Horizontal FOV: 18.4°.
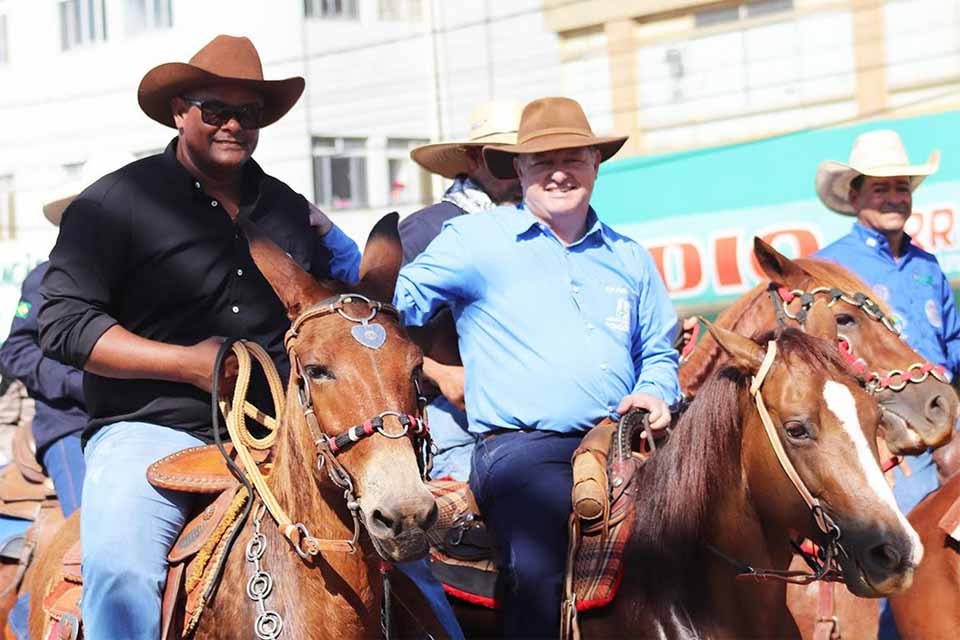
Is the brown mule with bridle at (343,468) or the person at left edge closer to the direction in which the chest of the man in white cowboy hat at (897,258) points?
the brown mule with bridle

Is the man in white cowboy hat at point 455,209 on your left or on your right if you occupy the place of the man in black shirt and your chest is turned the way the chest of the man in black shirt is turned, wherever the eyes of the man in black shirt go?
on your left

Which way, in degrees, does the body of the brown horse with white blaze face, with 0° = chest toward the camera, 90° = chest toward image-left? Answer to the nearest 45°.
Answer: approximately 315°

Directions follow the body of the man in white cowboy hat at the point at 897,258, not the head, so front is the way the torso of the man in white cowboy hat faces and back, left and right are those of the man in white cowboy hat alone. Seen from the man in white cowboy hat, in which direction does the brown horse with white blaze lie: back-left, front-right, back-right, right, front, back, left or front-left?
front-right

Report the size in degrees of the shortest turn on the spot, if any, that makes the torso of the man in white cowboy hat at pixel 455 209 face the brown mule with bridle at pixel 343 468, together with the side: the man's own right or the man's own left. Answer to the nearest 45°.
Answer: approximately 45° to the man's own right

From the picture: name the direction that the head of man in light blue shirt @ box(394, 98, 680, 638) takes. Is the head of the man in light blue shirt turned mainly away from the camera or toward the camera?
toward the camera

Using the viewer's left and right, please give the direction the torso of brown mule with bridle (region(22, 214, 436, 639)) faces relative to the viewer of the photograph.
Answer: facing the viewer and to the right of the viewer

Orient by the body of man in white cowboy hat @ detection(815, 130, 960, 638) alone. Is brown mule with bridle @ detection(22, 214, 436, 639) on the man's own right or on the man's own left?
on the man's own right

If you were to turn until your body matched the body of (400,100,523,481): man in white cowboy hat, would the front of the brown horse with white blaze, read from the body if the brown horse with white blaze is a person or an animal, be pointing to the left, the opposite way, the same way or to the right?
the same way

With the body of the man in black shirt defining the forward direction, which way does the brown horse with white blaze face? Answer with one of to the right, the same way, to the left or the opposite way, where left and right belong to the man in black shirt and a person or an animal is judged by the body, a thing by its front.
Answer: the same way

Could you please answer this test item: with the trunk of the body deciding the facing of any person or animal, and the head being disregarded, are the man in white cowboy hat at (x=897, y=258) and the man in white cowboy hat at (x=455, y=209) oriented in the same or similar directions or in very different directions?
same or similar directions

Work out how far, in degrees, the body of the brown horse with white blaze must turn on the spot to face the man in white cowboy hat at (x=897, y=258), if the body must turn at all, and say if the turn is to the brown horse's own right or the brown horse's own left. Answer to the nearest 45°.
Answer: approximately 135° to the brown horse's own left

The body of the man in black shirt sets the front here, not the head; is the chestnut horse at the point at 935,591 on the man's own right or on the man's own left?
on the man's own left
